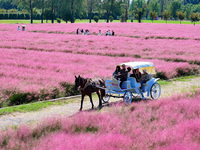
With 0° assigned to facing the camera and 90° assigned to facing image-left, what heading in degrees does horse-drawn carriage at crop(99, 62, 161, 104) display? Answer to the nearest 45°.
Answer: approximately 45°

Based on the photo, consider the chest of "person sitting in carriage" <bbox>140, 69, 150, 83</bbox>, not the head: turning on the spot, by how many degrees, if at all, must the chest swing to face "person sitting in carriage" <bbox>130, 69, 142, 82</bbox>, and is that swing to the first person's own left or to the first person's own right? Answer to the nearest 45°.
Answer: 0° — they already face them

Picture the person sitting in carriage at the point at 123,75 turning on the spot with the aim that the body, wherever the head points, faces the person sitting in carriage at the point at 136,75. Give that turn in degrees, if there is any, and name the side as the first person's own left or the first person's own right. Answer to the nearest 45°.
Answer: approximately 180°

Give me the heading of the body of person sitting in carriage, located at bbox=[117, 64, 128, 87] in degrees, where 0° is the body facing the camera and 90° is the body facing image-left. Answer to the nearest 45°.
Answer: approximately 45°

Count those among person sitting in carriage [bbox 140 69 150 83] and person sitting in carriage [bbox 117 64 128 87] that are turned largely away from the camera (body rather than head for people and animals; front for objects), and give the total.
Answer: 0

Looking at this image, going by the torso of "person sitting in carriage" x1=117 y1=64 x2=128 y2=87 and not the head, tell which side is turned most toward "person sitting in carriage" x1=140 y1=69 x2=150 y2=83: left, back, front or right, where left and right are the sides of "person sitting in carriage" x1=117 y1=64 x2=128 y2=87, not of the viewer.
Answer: back
